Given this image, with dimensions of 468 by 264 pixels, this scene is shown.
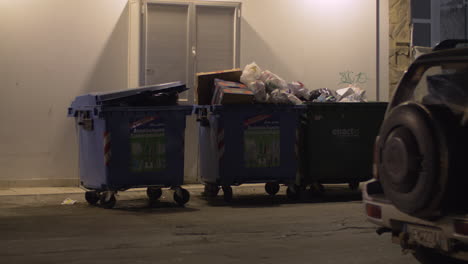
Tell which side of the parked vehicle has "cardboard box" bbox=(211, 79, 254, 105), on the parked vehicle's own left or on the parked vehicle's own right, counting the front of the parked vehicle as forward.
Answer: on the parked vehicle's own left

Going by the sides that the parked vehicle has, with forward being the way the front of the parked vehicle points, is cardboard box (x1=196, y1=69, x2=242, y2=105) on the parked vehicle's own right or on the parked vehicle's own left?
on the parked vehicle's own left

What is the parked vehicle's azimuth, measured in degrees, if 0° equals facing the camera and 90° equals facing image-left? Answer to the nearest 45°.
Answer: approximately 225°

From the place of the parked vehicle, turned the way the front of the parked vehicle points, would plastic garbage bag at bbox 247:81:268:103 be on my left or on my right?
on my left

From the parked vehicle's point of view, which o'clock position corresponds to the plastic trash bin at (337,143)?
The plastic trash bin is roughly at 10 o'clock from the parked vehicle.
